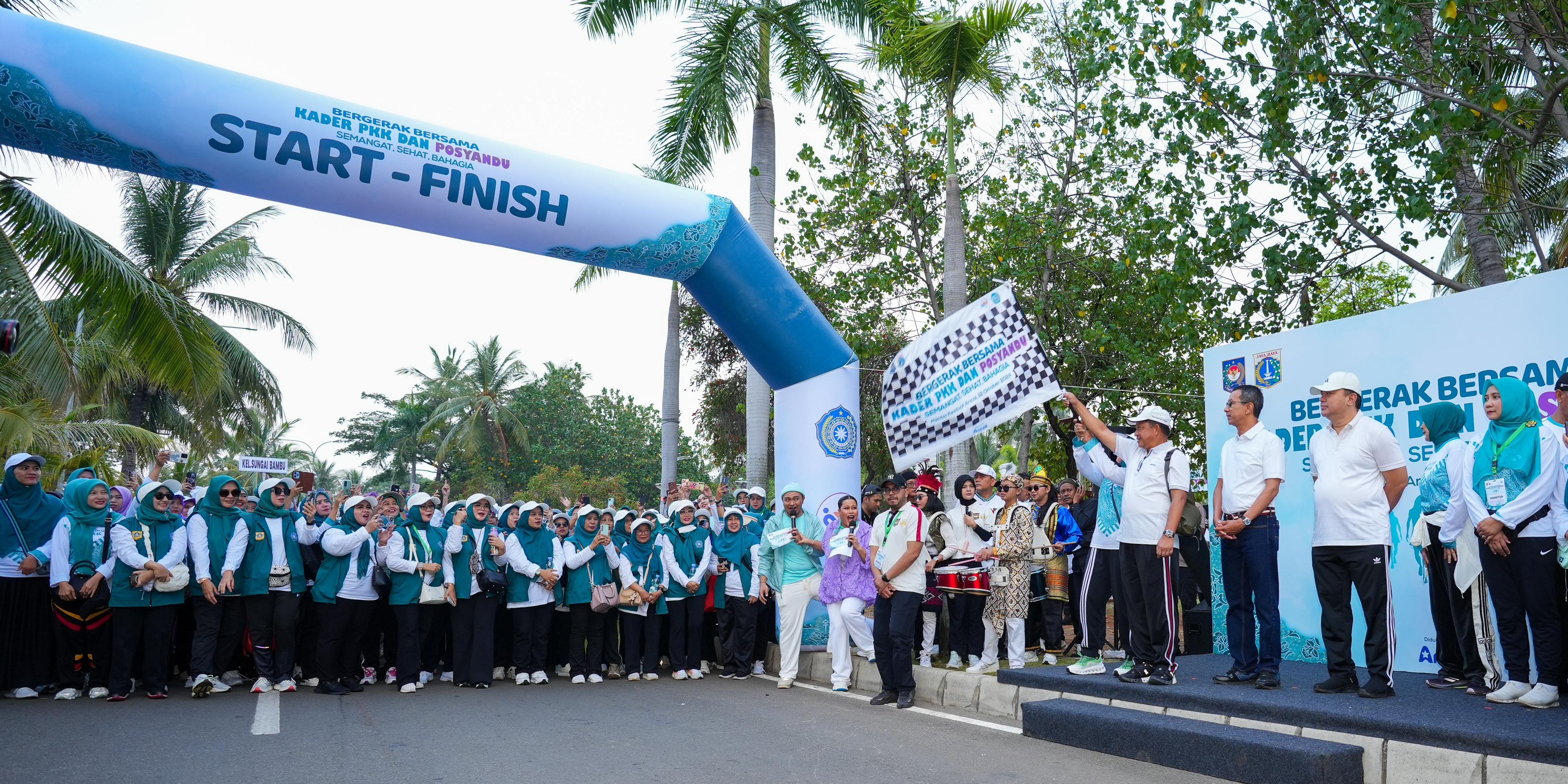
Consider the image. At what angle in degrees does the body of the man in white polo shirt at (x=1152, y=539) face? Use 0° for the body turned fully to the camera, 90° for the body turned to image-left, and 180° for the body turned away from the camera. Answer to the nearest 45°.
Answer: approximately 45°

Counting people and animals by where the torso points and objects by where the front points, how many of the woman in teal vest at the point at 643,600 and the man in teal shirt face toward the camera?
2

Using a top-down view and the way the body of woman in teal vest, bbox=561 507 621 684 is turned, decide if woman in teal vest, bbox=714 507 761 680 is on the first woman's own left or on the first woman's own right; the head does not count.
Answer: on the first woman's own left

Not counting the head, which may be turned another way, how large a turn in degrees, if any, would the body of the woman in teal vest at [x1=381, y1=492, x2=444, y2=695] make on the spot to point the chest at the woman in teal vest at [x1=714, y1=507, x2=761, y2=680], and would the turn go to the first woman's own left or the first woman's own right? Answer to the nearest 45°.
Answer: approximately 45° to the first woman's own left

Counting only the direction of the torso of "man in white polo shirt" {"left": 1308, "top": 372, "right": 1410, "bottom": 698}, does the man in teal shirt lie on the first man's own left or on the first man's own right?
on the first man's own right
